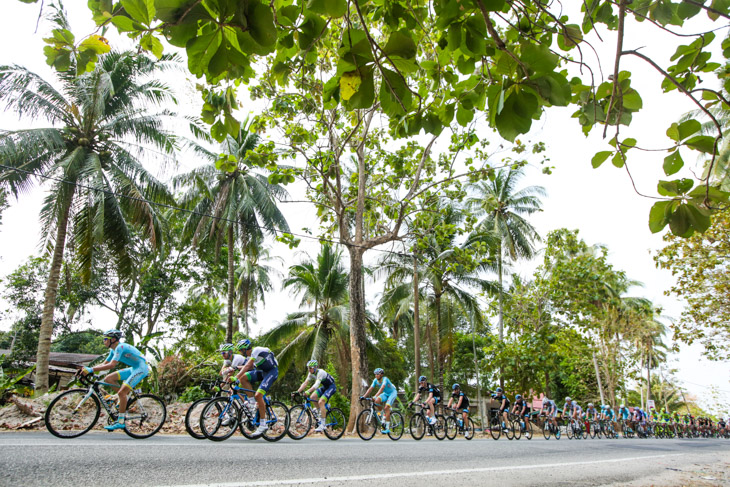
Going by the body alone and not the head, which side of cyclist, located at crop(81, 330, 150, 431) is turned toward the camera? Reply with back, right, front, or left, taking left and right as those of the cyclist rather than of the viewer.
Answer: left

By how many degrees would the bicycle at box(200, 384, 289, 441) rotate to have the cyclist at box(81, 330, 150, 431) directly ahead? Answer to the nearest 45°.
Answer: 0° — it already faces them

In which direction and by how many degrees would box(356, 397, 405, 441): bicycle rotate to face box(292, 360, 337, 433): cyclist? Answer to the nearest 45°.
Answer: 0° — it already faces them

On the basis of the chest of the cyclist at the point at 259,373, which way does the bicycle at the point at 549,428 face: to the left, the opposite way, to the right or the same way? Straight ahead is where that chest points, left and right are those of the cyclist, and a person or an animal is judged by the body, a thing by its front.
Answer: the same way

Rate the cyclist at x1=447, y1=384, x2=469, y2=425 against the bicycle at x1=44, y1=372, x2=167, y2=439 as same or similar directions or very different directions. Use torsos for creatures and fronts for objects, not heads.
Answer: same or similar directions

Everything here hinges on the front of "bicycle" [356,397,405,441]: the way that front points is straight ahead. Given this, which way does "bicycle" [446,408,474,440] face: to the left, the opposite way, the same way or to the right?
the same way

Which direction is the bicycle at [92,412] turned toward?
to the viewer's left

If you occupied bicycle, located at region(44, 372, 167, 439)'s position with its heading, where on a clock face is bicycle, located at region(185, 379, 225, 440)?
bicycle, located at region(185, 379, 225, 440) is roughly at 6 o'clock from bicycle, located at region(44, 372, 167, 439).

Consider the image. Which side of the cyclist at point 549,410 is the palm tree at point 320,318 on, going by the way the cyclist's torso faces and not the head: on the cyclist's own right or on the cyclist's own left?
on the cyclist's own right

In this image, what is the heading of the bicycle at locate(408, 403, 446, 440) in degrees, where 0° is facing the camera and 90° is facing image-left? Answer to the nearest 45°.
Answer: approximately 45°

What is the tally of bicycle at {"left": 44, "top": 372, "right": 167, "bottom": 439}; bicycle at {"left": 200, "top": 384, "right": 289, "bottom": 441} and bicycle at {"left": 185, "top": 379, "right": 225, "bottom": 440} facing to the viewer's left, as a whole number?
3

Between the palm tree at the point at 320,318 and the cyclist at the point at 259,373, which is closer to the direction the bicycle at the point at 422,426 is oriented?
the cyclist

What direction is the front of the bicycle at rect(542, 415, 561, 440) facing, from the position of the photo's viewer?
facing the viewer and to the left of the viewer

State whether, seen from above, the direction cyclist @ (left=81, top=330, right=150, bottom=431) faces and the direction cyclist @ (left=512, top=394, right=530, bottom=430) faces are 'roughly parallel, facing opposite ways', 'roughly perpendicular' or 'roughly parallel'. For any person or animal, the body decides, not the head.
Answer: roughly parallel

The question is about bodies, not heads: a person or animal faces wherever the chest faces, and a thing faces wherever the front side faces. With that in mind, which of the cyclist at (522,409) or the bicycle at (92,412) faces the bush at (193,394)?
the cyclist

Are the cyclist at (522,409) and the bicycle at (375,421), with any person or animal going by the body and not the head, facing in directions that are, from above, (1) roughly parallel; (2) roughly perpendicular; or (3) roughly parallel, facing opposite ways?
roughly parallel

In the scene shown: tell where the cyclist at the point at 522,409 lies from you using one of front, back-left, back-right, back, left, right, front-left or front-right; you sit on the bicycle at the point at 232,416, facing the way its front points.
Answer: back-right

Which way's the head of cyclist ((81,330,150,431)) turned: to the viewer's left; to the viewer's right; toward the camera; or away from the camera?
to the viewer's left

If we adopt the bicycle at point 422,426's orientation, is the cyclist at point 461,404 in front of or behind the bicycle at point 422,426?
behind

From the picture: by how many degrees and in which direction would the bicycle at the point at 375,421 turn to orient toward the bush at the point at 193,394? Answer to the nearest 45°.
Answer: approximately 45° to its right

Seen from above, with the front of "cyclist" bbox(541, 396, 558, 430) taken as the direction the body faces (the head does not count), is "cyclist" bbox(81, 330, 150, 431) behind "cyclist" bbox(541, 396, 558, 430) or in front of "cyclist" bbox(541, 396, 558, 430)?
in front
